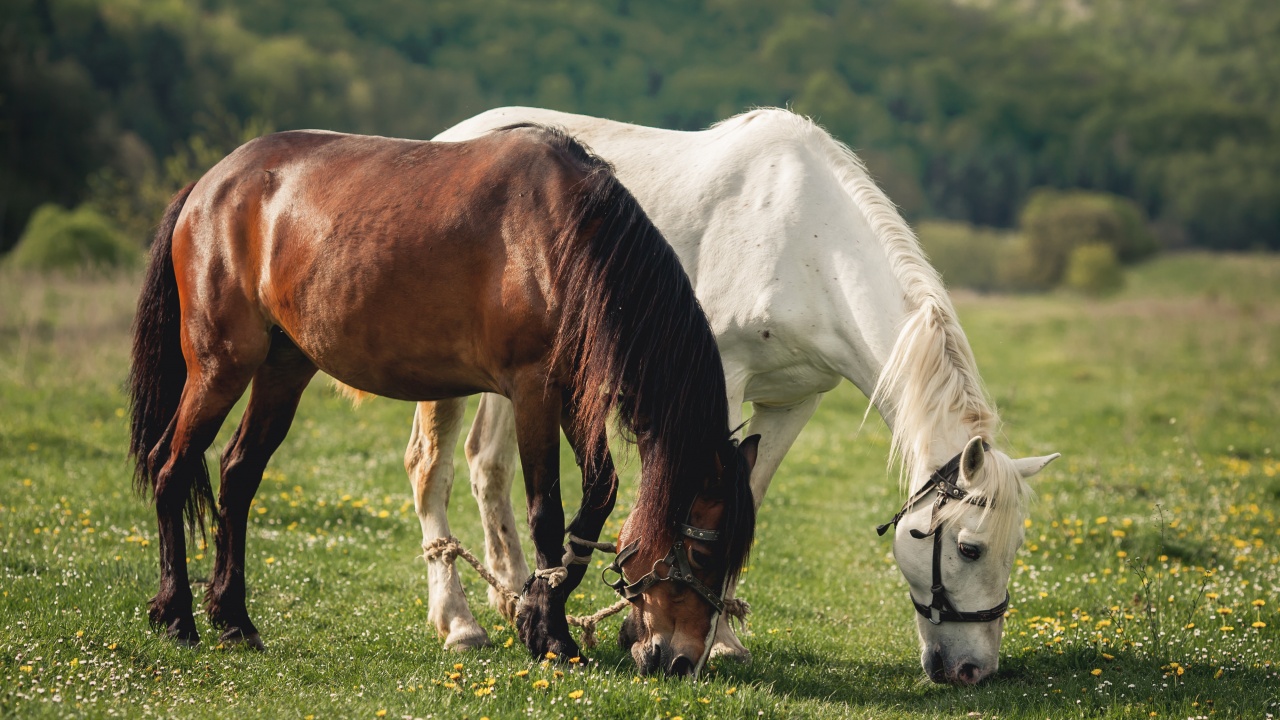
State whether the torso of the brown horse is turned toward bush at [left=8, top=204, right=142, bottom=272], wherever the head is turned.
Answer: no

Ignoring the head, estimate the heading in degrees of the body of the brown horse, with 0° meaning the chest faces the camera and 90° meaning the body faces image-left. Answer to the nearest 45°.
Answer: approximately 270°
